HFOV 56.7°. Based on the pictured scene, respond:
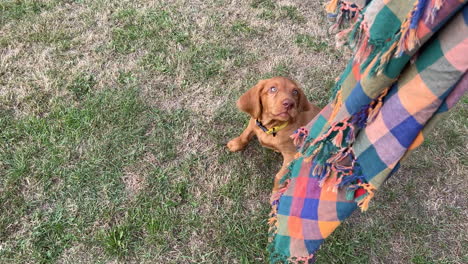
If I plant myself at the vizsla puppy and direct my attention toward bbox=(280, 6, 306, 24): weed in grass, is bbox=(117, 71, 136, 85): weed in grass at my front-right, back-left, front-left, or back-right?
front-left

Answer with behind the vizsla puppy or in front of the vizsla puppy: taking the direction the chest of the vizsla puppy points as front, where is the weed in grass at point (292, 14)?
behind

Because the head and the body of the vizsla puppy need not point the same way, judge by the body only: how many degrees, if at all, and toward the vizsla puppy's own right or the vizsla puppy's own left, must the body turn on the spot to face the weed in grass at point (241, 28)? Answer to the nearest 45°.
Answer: approximately 135° to the vizsla puppy's own right

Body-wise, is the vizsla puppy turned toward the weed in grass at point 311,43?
no

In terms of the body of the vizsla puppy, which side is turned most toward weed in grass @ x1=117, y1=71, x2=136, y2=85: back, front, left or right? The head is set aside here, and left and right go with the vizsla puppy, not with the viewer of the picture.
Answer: right

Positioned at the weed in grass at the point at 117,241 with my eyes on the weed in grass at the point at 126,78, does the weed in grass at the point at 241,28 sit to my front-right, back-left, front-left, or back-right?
front-right

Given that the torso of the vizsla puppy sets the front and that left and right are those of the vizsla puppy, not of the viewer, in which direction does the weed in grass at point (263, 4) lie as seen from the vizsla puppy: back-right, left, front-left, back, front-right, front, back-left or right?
back-right

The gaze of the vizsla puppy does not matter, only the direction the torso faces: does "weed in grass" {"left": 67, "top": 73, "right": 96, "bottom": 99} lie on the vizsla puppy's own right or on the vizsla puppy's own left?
on the vizsla puppy's own right

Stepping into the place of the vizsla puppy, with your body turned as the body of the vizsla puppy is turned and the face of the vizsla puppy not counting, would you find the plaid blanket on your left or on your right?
on your left

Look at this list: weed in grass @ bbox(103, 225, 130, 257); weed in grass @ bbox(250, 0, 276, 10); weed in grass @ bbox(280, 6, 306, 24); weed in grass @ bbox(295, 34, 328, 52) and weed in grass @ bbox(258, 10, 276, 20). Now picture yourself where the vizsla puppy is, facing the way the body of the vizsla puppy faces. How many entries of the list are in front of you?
1

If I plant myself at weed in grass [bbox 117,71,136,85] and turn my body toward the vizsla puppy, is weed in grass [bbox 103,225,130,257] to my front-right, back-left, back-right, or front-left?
front-right

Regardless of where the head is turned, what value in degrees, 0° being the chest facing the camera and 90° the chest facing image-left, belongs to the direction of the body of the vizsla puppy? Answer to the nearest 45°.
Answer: approximately 45°

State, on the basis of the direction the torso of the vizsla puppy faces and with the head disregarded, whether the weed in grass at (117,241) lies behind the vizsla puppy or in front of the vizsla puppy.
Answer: in front

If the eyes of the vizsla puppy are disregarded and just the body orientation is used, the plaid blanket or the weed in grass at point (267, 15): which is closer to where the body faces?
the plaid blanket
